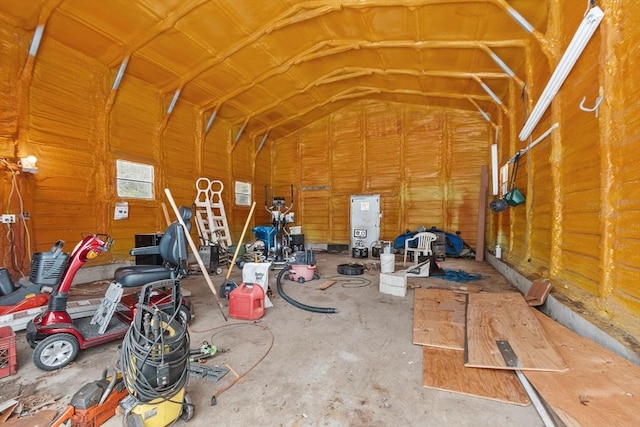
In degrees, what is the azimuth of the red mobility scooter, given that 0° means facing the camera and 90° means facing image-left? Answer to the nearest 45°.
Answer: approximately 45°

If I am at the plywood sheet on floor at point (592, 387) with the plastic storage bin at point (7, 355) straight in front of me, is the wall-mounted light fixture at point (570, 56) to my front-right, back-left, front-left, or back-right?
back-right

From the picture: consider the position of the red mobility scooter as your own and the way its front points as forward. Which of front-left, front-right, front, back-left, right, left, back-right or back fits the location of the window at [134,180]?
back-right
